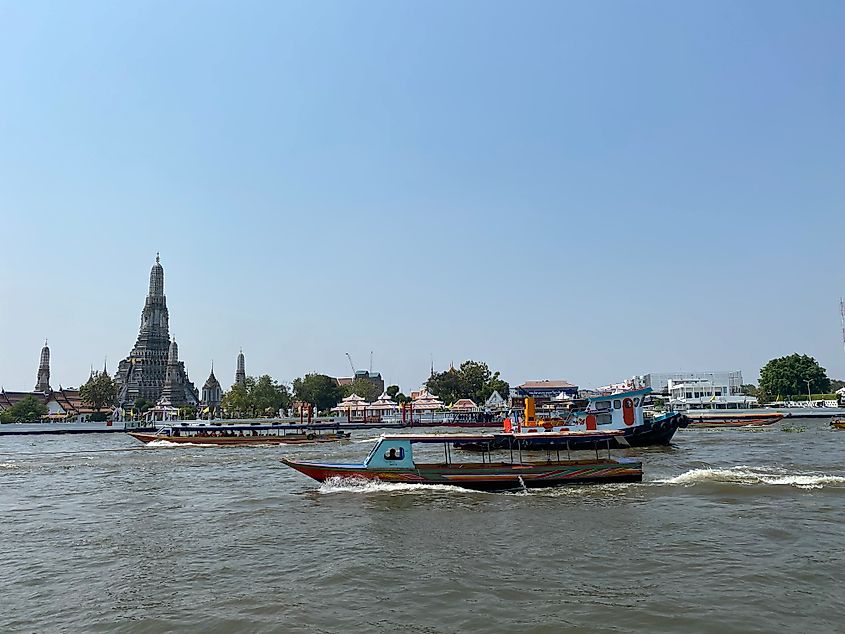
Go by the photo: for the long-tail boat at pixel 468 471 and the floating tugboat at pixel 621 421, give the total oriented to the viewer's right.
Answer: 1

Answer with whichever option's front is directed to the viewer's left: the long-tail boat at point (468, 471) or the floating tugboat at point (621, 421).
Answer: the long-tail boat

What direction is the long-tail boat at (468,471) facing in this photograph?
to the viewer's left

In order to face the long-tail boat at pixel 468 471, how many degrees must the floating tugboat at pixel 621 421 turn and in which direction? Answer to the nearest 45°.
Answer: approximately 90° to its right

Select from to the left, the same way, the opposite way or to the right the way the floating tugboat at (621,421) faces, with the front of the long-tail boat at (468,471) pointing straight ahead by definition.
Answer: the opposite way

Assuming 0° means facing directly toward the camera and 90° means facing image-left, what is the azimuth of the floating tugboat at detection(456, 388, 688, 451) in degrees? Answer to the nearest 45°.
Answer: approximately 270°

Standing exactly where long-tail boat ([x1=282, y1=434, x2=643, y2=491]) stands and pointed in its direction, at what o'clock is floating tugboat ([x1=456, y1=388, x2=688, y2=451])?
The floating tugboat is roughly at 4 o'clock from the long-tail boat.
